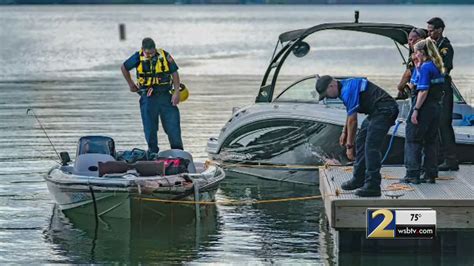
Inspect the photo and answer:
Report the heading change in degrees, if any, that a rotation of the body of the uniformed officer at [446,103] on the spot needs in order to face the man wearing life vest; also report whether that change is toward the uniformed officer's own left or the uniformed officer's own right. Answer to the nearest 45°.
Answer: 0° — they already face them

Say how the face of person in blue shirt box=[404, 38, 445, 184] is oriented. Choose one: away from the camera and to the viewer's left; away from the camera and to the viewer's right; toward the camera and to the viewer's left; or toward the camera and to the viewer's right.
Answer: toward the camera and to the viewer's left

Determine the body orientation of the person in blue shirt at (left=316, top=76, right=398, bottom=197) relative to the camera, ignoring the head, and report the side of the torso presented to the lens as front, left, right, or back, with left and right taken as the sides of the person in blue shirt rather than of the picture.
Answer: left

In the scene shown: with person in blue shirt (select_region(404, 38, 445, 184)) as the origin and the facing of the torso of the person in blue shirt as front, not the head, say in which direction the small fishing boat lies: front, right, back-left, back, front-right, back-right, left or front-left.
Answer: front

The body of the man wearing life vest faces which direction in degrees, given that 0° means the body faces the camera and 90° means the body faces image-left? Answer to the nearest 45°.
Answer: approximately 0°

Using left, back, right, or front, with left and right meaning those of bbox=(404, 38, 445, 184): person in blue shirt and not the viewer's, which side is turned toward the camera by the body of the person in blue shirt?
left

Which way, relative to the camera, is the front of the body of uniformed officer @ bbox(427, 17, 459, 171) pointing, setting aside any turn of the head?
to the viewer's left

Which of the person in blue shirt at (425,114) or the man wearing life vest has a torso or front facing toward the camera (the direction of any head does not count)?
the man wearing life vest

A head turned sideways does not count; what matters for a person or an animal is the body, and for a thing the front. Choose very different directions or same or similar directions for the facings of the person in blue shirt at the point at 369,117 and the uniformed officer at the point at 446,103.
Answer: same or similar directions

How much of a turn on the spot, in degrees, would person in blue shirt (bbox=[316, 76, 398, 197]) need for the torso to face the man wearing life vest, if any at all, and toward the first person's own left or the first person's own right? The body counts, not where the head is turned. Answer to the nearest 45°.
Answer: approximately 45° to the first person's own right
